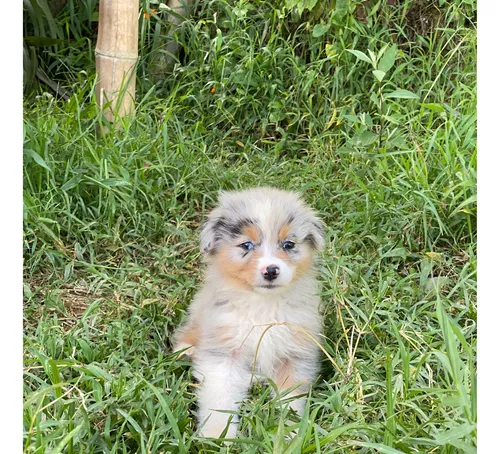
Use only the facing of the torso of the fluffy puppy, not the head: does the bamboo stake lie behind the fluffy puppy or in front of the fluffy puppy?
behind

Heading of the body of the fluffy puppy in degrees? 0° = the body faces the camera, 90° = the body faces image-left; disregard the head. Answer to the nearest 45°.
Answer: approximately 0°
